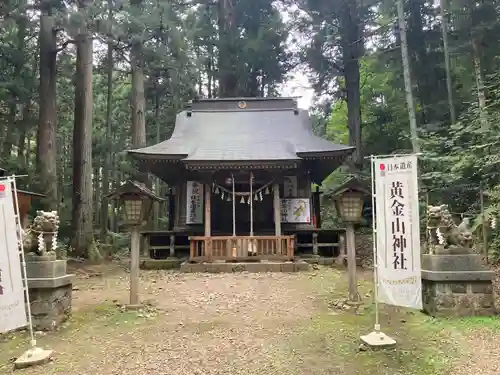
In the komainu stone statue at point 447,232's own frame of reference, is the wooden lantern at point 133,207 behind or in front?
in front

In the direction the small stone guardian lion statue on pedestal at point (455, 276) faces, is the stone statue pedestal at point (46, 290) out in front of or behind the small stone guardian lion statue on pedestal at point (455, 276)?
in front

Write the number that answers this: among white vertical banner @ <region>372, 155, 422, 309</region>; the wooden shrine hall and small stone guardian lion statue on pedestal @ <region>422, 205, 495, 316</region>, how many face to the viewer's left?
1

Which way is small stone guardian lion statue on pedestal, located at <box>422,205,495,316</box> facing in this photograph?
to the viewer's left

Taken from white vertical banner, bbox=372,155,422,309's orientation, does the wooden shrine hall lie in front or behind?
behind

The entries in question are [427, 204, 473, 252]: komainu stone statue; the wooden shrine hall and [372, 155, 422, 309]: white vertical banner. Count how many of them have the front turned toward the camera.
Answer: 2

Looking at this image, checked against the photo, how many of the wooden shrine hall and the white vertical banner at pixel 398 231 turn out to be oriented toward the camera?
2

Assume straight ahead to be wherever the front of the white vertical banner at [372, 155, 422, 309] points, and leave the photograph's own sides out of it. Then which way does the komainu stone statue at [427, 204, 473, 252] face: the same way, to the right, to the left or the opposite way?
to the right

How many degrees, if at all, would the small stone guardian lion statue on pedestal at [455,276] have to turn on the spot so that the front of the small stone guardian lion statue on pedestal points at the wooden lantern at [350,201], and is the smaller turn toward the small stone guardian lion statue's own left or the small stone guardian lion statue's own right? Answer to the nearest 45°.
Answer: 0° — it already faces it

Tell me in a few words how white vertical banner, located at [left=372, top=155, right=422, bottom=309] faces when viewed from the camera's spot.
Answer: facing the viewer

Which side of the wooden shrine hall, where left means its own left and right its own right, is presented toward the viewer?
front
